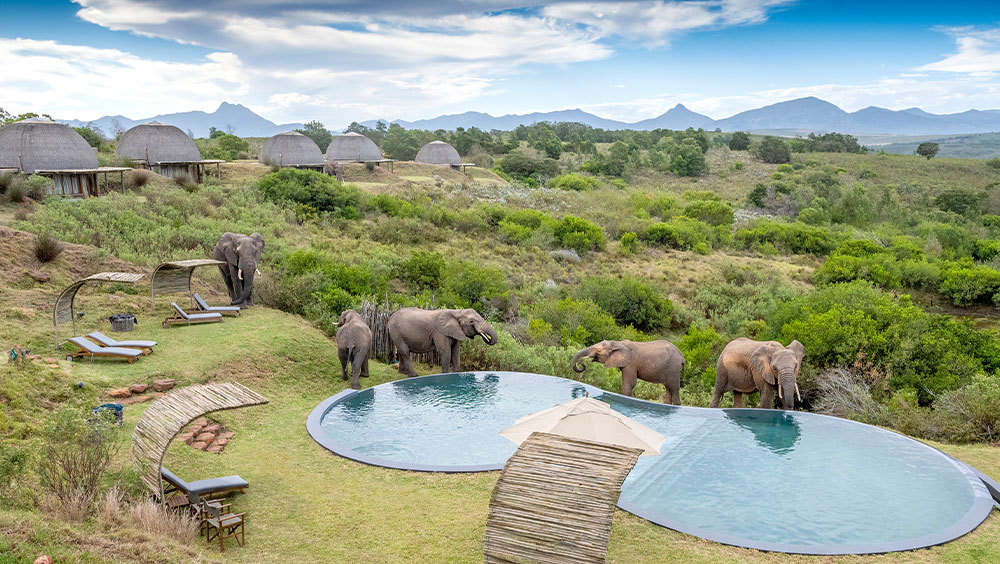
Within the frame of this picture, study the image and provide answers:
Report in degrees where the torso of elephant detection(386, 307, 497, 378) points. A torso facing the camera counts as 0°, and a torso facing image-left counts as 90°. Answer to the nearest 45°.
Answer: approximately 270°

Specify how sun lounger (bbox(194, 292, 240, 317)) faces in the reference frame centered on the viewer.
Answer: facing to the right of the viewer

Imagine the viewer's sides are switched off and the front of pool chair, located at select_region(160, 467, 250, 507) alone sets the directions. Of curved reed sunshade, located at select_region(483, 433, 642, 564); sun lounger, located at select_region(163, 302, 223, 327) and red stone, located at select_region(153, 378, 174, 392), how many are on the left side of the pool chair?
2

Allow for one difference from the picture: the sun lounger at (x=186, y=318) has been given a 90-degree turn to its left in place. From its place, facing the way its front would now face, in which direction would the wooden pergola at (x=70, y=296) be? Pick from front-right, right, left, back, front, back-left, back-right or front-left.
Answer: back-left

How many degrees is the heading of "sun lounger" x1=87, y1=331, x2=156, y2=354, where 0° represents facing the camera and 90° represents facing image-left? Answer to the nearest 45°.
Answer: approximately 270°

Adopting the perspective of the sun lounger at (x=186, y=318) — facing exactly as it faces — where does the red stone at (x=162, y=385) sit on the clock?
The red stone is roughly at 3 o'clock from the sun lounger.

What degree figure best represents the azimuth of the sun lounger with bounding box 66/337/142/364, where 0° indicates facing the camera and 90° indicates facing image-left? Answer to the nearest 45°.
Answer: approximately 270°

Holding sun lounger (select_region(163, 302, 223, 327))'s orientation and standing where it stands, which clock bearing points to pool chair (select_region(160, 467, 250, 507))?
The pool chair is roughly at 3 o'clock from the sun lounger.

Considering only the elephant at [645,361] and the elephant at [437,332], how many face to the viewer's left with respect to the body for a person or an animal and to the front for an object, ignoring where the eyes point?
1

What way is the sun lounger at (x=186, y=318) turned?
to the viewer's right

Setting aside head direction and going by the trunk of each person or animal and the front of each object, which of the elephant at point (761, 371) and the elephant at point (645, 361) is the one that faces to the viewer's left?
the elephant at point (645, 361)

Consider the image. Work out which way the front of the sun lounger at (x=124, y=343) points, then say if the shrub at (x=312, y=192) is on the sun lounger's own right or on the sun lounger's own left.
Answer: on the sun lounger's own left
